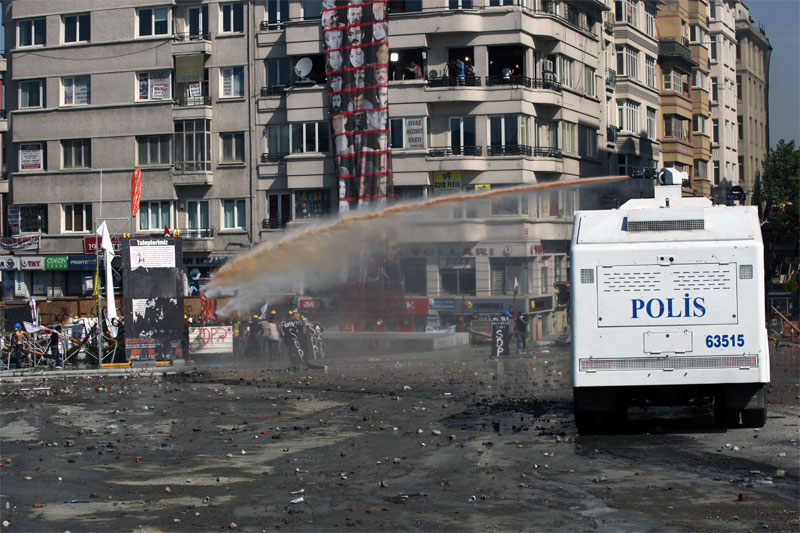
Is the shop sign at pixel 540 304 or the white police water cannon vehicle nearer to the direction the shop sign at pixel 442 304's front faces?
the white police water cannon vehicle

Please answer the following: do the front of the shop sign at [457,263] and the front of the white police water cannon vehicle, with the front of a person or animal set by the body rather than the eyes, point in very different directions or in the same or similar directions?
very different directions

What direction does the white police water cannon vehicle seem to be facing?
away from the camera

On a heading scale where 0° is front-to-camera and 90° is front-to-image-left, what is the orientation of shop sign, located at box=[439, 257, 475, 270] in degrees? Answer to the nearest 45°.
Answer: approximately 0°

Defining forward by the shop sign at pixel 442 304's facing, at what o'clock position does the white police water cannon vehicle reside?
The white police water cannon vehicle is roughly at 12 o'clock from the shop sign.

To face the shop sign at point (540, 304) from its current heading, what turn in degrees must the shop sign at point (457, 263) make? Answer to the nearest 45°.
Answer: approximately 90° to its left

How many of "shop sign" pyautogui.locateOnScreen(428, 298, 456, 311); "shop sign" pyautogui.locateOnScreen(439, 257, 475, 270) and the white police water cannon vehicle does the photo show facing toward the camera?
2

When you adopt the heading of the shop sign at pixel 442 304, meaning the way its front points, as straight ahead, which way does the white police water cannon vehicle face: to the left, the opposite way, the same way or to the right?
the opposite way

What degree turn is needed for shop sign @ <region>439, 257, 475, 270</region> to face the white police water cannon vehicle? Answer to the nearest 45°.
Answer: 0° — it already faces it

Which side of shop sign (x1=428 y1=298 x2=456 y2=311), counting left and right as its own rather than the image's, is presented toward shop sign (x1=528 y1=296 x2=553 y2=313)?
left

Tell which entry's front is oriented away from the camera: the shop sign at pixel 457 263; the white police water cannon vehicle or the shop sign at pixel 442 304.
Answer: the white police water cannon vehicle
